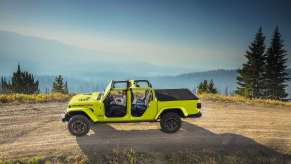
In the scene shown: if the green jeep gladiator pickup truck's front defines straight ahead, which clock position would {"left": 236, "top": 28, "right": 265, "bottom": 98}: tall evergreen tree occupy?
The tall evergreen tree is roughly at 4 o'clock from the green jeep gladiator pickup truck.

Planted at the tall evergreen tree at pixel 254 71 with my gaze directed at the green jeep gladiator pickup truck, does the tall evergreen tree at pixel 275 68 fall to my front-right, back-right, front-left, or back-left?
back-left

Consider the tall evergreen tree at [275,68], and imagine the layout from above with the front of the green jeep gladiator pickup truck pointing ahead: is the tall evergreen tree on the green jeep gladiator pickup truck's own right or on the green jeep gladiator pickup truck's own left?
on the green jeep gladiator pickup truck's own right

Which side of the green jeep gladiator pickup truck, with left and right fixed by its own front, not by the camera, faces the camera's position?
left
